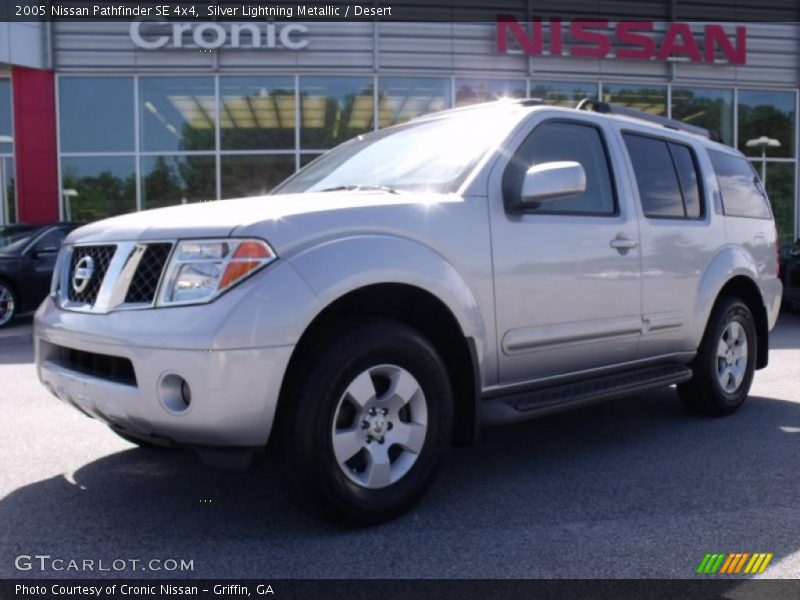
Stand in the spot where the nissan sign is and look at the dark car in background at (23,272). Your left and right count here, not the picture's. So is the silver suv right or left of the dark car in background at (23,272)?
left

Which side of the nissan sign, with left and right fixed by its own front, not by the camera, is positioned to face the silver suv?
front

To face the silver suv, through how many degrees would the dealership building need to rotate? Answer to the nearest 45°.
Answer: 0° — it already faces it

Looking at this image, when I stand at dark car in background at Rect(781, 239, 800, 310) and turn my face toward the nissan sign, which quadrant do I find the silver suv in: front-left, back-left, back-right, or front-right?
back-left

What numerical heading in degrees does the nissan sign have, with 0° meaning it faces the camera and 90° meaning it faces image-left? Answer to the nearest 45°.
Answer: approximately 0°

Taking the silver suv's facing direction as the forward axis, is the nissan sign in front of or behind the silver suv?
behind

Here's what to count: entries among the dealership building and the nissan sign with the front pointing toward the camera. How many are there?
2
